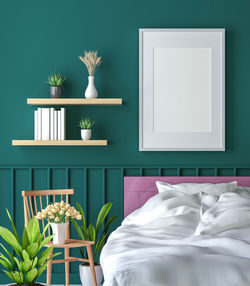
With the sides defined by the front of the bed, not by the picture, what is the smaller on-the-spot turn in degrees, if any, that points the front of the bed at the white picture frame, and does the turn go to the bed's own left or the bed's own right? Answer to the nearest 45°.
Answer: approximately 180°

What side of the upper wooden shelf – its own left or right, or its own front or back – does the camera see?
front

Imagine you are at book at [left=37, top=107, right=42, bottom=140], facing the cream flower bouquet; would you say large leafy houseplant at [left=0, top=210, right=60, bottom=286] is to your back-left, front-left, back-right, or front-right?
front-right

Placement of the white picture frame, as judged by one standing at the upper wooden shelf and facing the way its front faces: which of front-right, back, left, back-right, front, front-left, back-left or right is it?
left

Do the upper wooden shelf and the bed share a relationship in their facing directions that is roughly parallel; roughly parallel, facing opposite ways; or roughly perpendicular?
roughly parallel

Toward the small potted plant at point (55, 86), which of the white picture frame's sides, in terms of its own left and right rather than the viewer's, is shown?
right

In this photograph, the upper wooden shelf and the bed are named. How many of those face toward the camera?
2

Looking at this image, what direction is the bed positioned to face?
toward the camera
